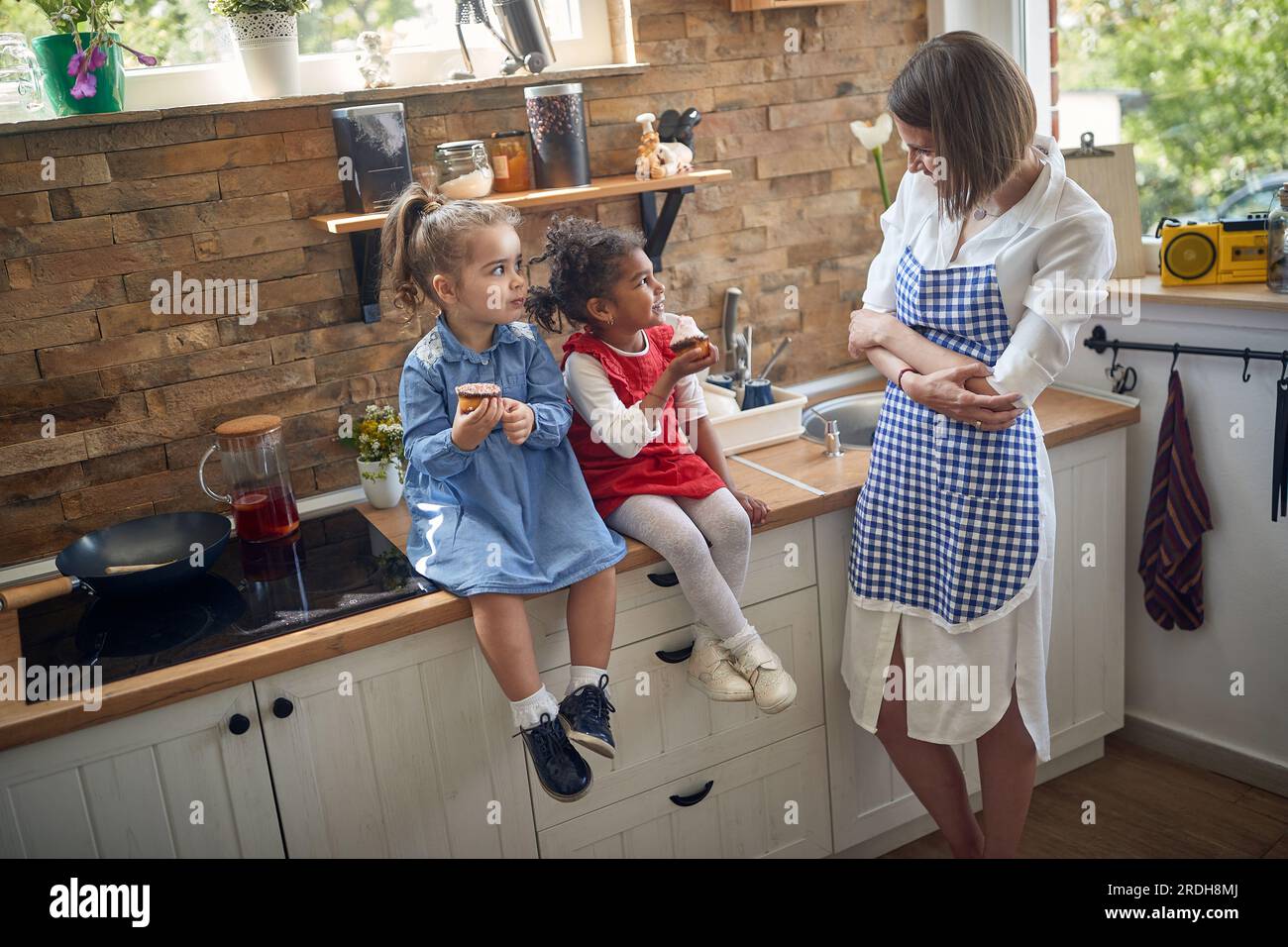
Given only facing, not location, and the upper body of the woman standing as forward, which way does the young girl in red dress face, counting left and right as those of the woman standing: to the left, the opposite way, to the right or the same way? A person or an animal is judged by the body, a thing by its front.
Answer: to the left

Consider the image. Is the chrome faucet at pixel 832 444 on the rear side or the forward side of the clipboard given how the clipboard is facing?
on the forward side

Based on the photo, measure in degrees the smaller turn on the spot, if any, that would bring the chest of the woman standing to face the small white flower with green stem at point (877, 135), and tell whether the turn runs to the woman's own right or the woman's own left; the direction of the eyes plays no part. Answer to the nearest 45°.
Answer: approximately 135° to the woman's own right

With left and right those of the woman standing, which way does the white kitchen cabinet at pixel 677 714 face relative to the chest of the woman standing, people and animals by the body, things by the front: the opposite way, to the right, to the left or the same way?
to the left

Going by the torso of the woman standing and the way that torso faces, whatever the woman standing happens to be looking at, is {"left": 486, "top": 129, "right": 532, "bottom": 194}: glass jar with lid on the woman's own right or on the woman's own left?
on the woman's own right

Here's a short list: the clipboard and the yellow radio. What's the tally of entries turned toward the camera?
2

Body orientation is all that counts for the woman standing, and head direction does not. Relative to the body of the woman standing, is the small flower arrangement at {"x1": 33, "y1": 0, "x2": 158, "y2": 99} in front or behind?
in front

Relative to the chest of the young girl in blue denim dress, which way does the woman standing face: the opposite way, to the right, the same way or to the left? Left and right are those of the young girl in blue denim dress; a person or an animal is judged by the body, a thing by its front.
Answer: to the right

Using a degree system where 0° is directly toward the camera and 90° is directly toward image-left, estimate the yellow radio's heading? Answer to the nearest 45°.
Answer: approximately 0°
